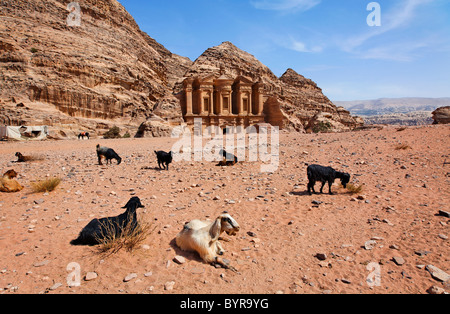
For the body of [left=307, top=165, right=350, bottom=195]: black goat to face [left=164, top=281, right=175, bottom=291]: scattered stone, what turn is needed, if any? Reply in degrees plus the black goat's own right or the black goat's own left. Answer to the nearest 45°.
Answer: approximately 90° to the black goat's own right

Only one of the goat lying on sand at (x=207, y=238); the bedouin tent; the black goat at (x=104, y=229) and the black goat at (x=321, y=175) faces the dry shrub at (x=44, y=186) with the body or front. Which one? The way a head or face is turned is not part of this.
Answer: the bedouin tent

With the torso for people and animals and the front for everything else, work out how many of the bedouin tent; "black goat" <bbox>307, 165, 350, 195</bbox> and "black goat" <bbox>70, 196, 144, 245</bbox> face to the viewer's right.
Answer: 2

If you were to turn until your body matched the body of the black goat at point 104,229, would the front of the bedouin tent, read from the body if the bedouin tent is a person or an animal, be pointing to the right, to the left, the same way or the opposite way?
to the right

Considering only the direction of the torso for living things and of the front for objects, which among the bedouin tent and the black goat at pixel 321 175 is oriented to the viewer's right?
the black goat

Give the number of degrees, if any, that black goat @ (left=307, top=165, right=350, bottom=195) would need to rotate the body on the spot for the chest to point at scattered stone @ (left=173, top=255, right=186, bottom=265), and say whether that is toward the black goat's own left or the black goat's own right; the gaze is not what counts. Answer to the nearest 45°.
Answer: approximately 135° to the black goat's own right

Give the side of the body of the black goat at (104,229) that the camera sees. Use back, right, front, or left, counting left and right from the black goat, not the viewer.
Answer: right

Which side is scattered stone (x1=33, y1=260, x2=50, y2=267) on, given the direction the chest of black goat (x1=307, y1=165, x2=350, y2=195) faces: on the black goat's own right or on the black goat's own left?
on the black goat's own right

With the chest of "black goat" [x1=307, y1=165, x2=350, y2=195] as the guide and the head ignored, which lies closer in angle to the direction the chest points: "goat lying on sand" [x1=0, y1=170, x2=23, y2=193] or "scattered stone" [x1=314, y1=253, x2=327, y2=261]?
the scattered stone

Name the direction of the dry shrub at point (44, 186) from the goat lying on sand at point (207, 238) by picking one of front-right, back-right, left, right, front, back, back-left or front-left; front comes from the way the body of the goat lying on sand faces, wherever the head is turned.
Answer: back
